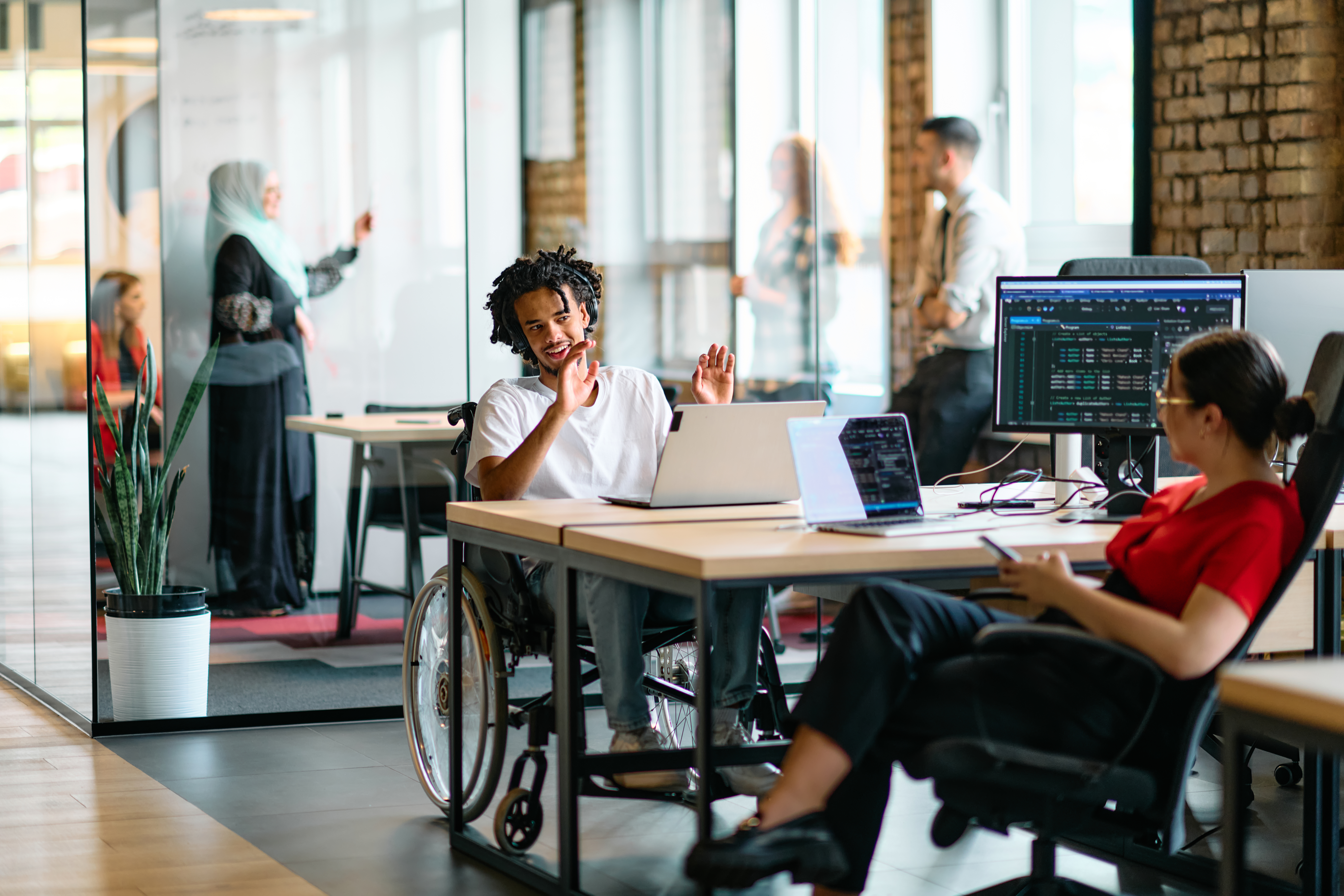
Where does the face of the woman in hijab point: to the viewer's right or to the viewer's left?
to the viewer's right

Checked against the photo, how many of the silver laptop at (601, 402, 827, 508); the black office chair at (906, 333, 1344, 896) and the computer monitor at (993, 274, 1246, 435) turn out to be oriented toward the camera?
1

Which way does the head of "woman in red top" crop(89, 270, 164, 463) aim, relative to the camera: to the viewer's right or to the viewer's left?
to the viewer's right

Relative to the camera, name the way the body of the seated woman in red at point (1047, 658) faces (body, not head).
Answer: to the viewer's left

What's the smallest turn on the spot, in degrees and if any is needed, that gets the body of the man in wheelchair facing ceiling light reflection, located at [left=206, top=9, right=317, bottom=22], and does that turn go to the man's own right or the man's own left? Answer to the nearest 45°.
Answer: approximately 180°

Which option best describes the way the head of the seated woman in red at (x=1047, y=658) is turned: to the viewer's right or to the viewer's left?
to the viewer's left

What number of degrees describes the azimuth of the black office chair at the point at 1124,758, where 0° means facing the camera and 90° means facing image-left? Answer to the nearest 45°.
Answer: approximately 90°

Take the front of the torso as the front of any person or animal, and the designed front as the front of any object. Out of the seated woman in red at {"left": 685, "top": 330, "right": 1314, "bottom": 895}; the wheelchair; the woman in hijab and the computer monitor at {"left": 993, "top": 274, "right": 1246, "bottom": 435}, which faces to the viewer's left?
the seated woman in red

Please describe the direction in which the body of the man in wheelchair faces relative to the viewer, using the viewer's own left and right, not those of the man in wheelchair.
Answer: facing the viewer and to the right of the viewer

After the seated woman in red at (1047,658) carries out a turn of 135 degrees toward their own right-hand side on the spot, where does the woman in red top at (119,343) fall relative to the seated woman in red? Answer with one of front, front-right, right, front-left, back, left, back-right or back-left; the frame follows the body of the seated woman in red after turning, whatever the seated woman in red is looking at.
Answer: left

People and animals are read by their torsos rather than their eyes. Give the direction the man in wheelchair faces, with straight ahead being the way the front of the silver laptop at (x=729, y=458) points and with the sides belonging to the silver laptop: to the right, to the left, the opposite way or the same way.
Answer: the opposite way
